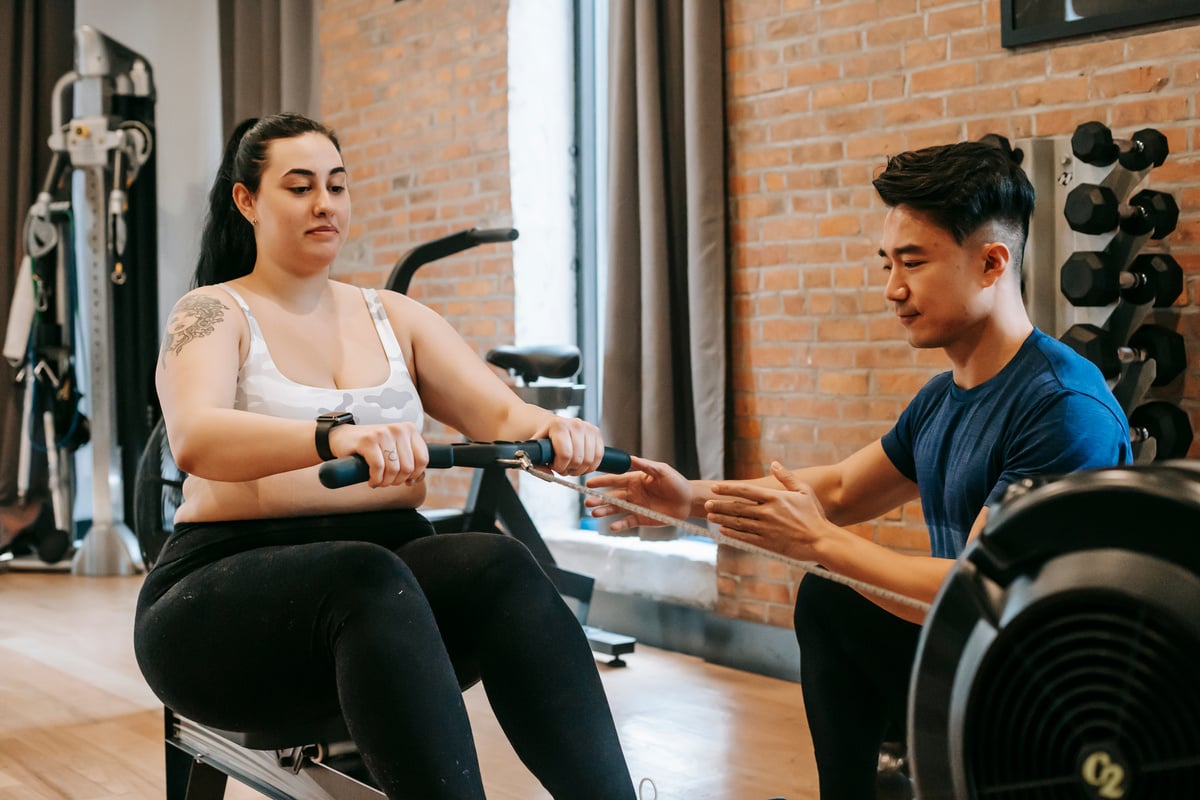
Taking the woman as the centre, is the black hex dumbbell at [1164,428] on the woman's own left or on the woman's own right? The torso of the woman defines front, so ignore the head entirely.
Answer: on the woman's own left

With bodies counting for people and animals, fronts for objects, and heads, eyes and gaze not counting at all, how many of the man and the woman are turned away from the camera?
0

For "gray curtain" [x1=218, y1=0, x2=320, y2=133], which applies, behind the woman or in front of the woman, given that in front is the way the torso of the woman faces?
behind

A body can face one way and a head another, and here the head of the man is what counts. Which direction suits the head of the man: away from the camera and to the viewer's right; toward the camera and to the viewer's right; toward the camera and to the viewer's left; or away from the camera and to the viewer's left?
toward the camera and to the viewer's left

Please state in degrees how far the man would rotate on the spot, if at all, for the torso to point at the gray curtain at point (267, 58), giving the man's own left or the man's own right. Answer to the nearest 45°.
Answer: approximately 90° to the man's own right

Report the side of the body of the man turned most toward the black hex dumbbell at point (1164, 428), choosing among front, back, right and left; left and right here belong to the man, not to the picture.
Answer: back

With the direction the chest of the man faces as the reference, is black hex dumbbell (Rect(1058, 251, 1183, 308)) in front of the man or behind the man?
behind

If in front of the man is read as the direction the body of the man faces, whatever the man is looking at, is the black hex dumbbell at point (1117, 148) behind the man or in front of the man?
behind
